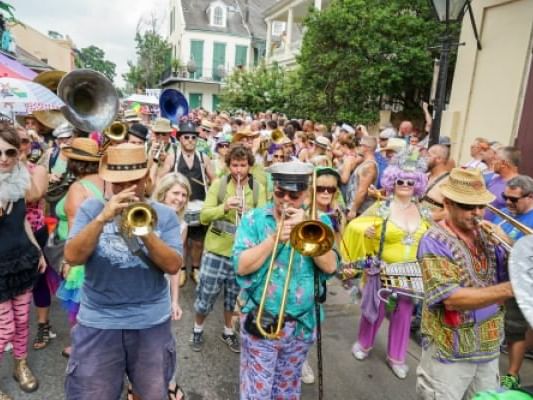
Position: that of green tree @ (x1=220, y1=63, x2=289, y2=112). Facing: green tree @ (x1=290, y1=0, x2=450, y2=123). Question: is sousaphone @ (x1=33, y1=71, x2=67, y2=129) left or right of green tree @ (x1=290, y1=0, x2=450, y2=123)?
right

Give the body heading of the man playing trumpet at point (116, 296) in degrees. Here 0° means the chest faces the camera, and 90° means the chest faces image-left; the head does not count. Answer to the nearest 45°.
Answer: approximately 0°

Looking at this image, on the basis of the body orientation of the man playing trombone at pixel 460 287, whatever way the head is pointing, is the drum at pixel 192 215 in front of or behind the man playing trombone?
behind

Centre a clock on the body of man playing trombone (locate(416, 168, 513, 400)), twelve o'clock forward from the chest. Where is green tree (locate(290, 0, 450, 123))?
The green tree is roughly at 7 o'clock from the man playing trombone.

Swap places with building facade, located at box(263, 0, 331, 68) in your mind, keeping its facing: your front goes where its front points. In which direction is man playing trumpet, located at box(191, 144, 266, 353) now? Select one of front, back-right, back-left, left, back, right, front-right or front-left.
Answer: front-left

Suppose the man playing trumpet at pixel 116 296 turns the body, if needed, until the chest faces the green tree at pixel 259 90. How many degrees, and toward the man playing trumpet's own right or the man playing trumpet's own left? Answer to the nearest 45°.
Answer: approximately 180°

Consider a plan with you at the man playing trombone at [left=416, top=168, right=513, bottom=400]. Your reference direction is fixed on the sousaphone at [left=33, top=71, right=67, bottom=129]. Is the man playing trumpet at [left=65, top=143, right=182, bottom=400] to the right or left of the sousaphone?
left

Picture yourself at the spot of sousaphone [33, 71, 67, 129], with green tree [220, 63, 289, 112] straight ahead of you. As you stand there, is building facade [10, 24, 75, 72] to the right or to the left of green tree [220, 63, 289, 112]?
left

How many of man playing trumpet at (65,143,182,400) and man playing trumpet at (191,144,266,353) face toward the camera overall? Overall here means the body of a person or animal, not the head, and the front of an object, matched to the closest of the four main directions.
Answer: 2

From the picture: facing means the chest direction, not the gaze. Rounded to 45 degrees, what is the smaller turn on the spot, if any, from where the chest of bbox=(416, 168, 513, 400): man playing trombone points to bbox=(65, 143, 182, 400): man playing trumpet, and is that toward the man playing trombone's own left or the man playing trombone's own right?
approximately 90° to the man playing trombone's own right

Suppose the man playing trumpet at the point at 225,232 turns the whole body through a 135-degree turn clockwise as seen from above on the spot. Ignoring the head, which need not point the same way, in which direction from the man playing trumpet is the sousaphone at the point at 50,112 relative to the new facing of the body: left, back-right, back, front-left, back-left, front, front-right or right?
front

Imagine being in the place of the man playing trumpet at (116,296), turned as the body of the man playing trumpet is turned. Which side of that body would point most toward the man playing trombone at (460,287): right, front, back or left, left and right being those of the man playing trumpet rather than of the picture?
left
